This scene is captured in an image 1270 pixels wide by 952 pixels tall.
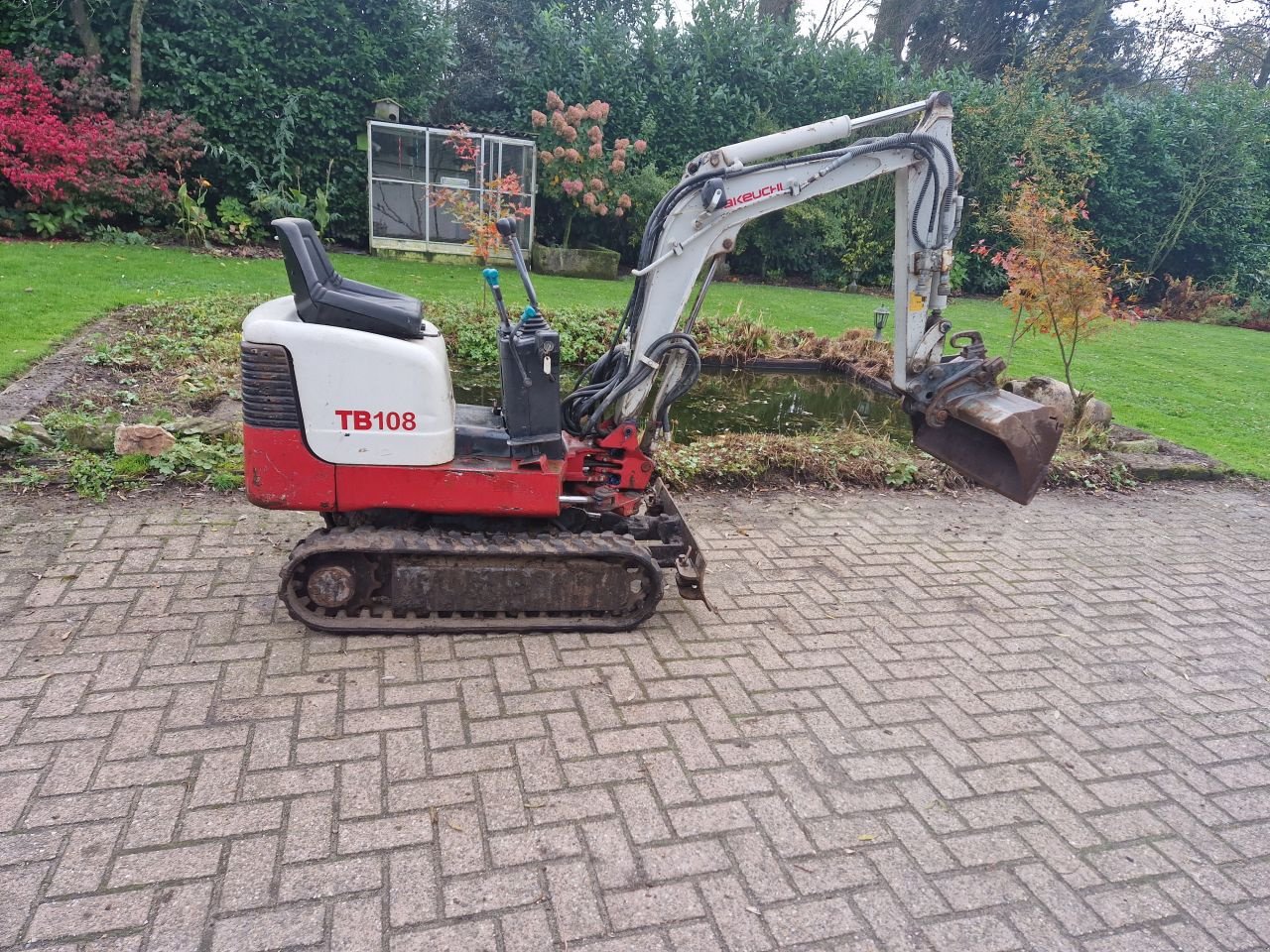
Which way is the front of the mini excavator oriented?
to the viewer's right

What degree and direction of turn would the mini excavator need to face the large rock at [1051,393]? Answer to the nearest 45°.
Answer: approximately 45° to its left

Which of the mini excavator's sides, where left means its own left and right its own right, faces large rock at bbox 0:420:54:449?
back

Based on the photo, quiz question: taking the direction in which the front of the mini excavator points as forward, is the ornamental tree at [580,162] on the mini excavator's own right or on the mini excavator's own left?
on the mini excavator's own left

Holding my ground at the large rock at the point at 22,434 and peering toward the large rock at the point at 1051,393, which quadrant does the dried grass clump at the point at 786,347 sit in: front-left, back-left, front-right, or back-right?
front-left

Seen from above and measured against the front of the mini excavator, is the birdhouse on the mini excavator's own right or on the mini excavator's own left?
on the mini excavator's own left

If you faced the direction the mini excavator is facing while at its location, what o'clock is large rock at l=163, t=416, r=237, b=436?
The large rock is roughly at 7 o'clock from the mini excavator.

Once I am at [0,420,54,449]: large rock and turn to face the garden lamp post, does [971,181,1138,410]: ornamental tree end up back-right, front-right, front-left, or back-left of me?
front-right

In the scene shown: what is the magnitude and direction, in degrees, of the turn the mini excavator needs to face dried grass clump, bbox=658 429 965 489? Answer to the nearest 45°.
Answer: approximately 45° to its left

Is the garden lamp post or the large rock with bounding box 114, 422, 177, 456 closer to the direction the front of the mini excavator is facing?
the garden lamp post

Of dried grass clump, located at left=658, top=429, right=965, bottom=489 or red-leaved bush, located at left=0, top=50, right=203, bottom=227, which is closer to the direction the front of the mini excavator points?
the dried grass clump

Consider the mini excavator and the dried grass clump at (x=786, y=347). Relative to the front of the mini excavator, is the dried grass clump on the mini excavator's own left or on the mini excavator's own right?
on the mini excavator's own left

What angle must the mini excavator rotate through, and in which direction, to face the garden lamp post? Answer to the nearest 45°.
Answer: approximately 45° to its left

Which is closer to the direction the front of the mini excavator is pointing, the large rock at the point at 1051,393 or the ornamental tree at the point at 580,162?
the large rock

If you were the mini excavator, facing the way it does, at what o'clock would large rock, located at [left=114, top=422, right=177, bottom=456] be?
The large rock is roughly at 7 o'clock from the mini excavator.

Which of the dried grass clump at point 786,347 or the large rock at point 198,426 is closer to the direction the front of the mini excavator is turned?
the dried grass clump

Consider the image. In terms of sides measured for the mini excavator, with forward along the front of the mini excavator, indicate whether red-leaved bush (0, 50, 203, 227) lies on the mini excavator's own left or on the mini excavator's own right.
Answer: on the mini excavator's own left
